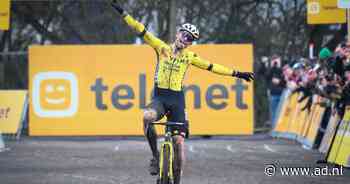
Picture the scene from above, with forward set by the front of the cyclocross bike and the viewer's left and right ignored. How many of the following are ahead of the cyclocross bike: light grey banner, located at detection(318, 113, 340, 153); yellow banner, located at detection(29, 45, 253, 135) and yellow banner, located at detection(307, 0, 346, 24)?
0

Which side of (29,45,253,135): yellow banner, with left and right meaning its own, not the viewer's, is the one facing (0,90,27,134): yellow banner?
right

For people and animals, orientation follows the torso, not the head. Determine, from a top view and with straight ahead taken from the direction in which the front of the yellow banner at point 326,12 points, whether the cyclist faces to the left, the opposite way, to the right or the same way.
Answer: the same way

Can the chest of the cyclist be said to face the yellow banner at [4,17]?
no

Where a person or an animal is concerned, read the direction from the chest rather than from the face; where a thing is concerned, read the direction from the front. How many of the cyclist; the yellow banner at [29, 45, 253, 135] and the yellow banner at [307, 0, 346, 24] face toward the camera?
3

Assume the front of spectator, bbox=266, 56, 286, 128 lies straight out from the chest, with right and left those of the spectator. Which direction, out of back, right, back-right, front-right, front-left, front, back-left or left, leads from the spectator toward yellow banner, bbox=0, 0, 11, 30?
front-right

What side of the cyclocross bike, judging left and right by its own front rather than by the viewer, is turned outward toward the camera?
front

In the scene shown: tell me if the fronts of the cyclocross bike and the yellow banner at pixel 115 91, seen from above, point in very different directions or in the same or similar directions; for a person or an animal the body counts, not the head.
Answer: same or similar directions

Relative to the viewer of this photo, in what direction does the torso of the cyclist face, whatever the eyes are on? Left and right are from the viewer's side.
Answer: facing the viewer

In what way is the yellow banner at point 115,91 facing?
toward the camera

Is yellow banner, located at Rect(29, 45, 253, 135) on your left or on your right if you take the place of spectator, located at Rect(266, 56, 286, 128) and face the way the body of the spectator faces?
on your right

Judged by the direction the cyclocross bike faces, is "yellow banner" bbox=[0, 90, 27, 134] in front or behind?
behind
